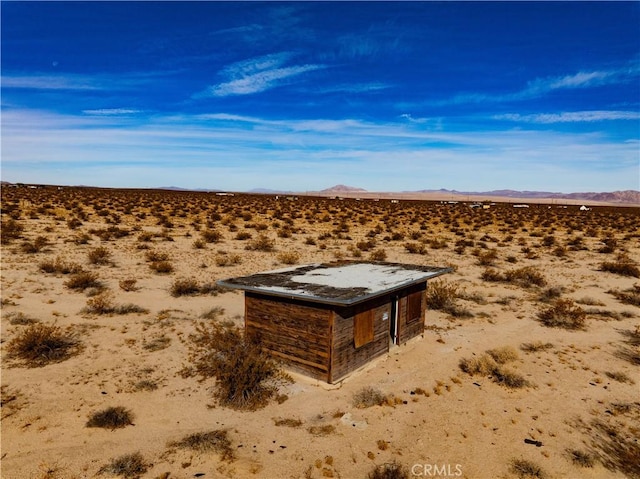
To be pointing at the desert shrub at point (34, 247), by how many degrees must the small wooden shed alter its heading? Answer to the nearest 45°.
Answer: approximately 180°

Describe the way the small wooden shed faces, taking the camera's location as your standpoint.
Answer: facing the viewer and to the right of the viewer

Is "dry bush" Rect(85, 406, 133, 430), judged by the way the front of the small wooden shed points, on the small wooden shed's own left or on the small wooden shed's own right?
on the small wooden shed's own right

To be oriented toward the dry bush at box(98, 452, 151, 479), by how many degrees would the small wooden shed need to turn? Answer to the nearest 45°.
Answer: approximately 90° to its right

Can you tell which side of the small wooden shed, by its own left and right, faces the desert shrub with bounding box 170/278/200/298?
back

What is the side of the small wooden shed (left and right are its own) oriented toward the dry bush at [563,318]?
left

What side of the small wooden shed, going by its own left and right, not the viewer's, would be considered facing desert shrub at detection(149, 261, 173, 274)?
back

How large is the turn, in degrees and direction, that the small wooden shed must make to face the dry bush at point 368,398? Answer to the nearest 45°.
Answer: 0° — it already faces it

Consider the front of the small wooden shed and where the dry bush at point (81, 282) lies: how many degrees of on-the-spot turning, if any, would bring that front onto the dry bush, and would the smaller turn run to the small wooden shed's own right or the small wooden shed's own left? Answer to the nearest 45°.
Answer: approximately 180°

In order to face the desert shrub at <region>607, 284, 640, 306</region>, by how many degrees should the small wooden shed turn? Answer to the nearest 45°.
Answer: approximately 90° to its left

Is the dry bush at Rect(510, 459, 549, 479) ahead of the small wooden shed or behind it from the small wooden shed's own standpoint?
ahead

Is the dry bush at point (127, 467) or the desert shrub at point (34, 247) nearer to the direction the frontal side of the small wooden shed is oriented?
the dry bush

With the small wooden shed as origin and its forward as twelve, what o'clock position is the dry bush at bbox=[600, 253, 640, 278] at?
The dry bush is roughly at 9 o'clock from the small wooden shed.

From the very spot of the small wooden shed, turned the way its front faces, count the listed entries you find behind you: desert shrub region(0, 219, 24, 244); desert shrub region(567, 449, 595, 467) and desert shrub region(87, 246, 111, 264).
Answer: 2

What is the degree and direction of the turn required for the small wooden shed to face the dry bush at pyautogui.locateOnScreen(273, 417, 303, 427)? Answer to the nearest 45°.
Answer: approximately 45° to its right
